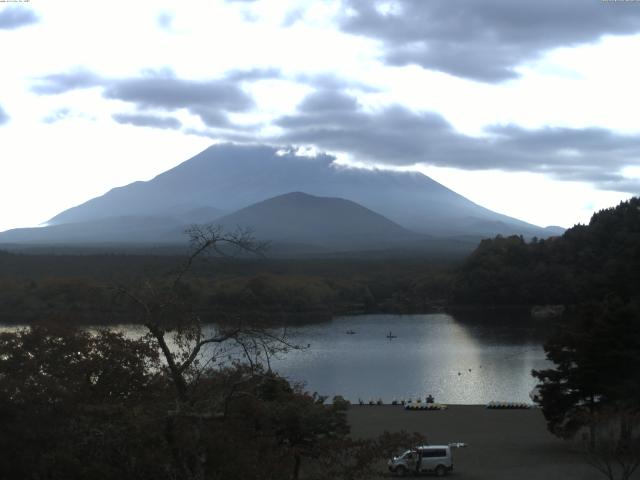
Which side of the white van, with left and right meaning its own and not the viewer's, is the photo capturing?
left

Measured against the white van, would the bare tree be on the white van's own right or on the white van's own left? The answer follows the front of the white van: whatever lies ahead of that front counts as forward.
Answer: on the white van's own left
